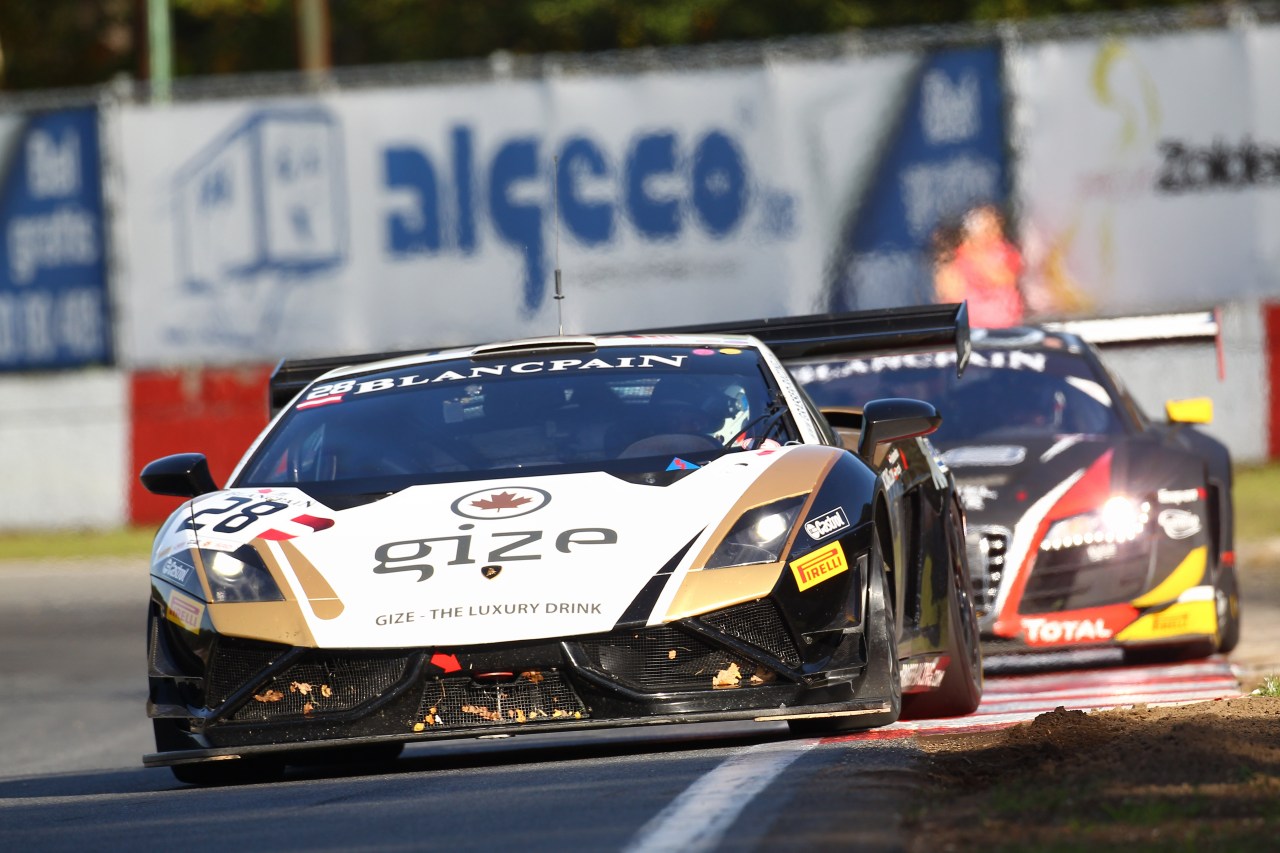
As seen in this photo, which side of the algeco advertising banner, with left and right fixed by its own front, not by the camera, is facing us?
front

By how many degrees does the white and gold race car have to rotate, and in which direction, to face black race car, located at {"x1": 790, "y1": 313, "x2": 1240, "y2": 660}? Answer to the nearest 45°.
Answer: approximately 135° to its left

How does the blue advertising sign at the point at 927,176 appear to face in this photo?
toward the camera

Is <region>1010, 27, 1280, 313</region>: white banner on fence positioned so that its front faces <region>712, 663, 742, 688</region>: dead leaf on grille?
yes

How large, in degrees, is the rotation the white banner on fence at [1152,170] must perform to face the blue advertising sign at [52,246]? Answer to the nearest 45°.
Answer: approximately 90° to its right

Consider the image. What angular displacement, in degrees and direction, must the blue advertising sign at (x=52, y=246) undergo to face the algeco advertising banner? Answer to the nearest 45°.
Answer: approximately 90° to its left

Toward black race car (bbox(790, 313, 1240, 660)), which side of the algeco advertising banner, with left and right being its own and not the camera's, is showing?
front

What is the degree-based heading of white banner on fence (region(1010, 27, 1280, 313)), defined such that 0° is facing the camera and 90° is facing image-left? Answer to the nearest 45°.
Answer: approximately 0°

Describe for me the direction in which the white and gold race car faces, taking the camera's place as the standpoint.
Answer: facing the viewer

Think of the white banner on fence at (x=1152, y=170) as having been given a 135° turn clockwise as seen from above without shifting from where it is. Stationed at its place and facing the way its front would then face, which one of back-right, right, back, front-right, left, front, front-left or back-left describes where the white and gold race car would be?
back-left
